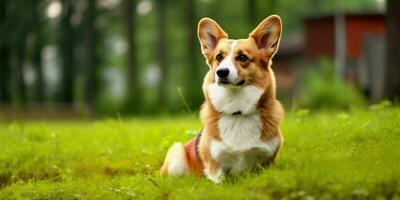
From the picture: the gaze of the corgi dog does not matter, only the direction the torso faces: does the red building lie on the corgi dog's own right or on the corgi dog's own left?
on the corgi dog's own left

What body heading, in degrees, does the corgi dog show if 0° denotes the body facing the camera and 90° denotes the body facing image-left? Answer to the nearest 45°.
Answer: approximately 315°
